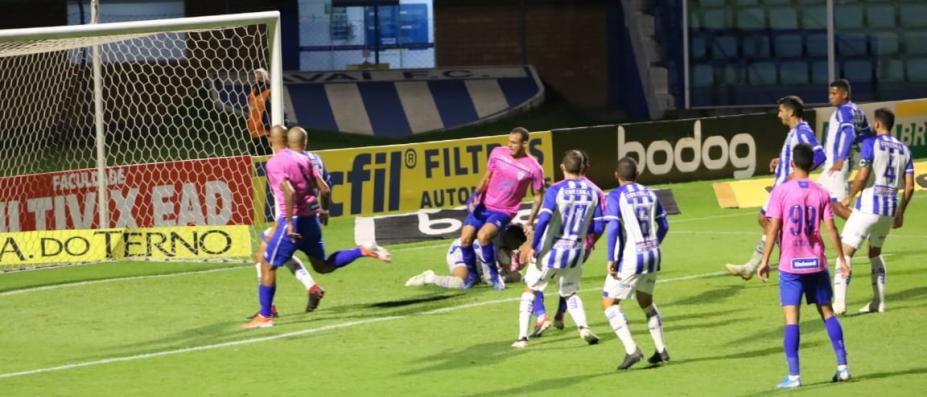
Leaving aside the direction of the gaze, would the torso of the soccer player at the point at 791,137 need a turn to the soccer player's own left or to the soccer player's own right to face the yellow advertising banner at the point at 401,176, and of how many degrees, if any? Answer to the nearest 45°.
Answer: approximately 45° to the soccer player's own right

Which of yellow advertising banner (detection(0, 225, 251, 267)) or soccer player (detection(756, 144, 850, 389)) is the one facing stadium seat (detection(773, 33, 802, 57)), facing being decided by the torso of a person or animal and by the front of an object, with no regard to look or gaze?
the soccer player

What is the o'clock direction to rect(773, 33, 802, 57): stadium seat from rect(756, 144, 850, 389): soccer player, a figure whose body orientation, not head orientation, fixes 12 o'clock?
The stadium seat is roughly at 12 o'clock from the soccer player.

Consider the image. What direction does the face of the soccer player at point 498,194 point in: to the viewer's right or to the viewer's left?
to the viewer's left

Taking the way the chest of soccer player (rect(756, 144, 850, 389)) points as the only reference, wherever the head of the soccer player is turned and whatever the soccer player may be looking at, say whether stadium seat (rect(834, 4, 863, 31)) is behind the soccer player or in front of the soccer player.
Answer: in front

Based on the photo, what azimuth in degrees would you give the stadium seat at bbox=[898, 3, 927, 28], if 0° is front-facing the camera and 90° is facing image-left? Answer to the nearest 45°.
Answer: approximately 0°

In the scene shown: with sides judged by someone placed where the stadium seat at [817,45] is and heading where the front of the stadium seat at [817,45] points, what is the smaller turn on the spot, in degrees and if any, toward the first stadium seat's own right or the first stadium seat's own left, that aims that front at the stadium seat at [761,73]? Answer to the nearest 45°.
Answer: approximately 90° to the first stadium seat's own right

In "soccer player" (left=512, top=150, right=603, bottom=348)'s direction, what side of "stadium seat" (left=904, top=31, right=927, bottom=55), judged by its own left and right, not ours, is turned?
front

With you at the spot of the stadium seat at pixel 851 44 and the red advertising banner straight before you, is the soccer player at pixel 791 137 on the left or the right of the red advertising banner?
left

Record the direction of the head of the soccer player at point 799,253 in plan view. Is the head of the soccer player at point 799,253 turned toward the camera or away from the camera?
away from the camera

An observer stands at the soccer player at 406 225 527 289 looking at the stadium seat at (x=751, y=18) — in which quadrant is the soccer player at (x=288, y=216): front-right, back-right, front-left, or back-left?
back-left

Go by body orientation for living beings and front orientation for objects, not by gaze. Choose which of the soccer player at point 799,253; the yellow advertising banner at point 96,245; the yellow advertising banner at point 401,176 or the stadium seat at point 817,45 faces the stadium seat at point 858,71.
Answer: the soccer player

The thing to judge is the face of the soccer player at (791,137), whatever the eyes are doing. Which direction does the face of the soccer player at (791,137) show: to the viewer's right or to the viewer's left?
to the viewer's left

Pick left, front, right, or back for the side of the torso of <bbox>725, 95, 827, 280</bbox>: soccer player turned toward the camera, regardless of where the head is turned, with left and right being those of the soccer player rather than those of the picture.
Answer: left

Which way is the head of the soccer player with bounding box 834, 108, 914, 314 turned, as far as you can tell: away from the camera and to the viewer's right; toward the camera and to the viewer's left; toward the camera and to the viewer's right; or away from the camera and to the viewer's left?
away from the camera and to the viewer's left
